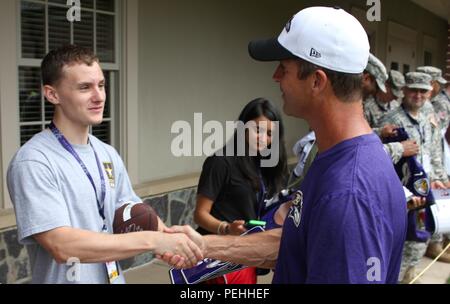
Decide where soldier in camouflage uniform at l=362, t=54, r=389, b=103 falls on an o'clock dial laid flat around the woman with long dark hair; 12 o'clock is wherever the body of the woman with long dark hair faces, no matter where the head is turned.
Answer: The soldier in camouflage uniform is roughly at 9 o'clock from the woman with long dark hair.

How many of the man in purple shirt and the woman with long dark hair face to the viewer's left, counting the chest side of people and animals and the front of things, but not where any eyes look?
1

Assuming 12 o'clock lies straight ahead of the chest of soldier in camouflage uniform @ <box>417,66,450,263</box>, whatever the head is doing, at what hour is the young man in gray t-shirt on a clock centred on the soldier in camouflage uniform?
The young man in gray t-shirt is roughly at 11 o'clock from the soldier in camouflage uniform.

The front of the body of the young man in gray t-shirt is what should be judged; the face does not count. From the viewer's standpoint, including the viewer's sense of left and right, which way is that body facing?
facing the viewer and to the right of the viewer

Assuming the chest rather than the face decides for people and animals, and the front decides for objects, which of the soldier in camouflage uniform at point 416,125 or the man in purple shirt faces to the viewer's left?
the man in purple shirt

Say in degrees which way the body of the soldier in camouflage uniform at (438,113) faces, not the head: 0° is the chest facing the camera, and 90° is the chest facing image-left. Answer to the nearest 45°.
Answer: approximately 45°

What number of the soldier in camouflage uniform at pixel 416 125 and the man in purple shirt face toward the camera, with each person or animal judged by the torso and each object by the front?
1

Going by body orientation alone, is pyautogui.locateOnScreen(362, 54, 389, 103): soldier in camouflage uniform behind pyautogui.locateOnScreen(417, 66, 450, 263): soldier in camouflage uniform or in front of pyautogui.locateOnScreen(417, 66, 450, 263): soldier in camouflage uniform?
in front

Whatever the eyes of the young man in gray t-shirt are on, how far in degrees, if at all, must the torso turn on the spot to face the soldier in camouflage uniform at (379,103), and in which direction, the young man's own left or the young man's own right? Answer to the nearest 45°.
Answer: approximately 90° to the young man's own left

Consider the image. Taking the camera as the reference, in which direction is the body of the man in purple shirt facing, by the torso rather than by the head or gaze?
to the viewer's left

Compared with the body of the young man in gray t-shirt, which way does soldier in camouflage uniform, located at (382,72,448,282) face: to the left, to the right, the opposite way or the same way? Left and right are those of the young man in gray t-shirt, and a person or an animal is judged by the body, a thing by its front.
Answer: to the right

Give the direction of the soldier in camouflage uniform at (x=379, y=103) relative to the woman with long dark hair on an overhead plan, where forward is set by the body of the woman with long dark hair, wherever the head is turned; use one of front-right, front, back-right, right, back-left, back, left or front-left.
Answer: left

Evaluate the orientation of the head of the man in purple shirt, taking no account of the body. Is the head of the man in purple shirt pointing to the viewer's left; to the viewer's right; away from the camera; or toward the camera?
to the viewer's left

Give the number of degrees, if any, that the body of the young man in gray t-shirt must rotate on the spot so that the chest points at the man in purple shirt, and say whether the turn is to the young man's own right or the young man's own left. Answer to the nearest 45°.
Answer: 0° — they already face them
